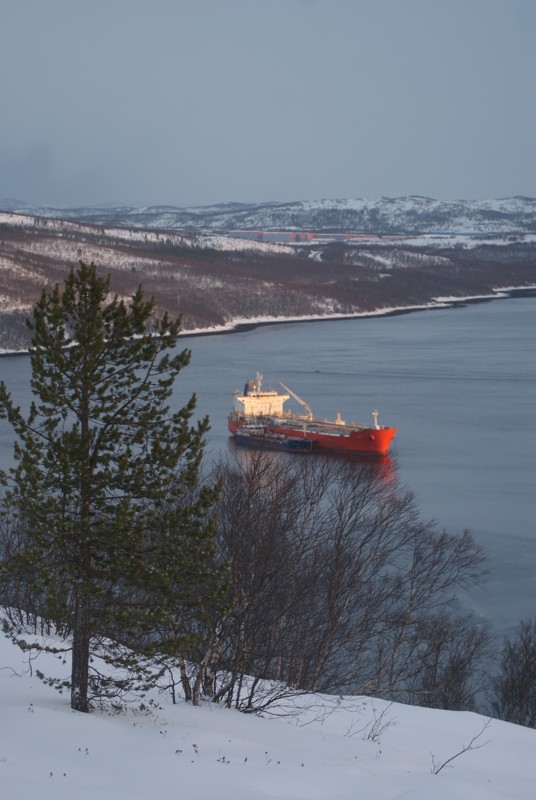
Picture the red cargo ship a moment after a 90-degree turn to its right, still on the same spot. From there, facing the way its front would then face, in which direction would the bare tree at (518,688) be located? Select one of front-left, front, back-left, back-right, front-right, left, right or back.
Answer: front-left

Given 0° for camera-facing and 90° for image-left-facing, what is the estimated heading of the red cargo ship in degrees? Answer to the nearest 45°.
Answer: approximately 315°

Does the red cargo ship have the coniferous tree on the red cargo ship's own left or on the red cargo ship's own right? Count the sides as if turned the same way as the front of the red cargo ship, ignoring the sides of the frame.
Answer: on the red cargo ship's own right
